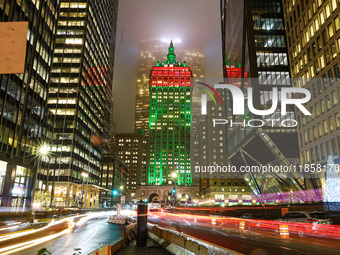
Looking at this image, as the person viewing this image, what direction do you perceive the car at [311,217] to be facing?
facing away from the viewer and to the left of the viewer

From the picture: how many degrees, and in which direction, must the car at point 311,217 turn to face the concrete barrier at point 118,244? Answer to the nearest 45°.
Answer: approximately 90° to its left

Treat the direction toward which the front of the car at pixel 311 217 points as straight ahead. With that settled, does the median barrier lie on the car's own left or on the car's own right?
on the car's own left
